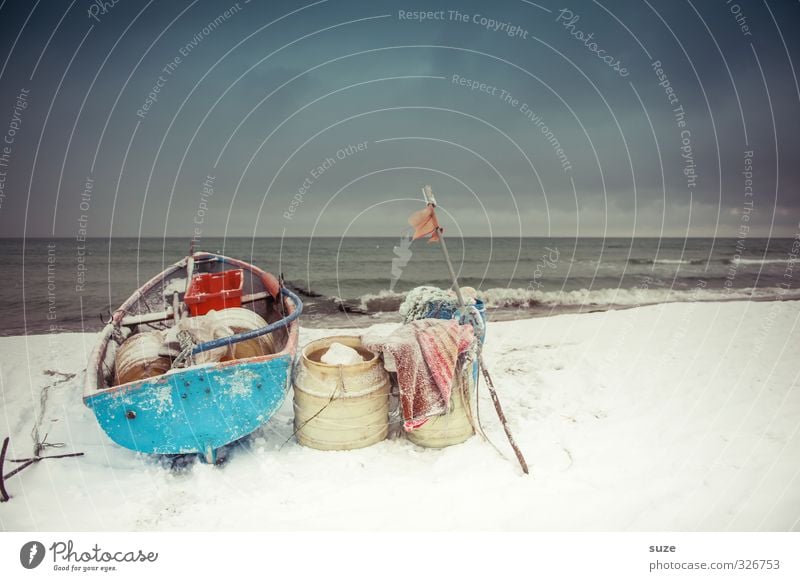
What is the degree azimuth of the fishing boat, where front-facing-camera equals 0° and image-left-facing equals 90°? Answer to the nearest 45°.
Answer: approximately 180°

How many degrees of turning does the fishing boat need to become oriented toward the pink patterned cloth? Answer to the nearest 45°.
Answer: approximately 90° to its right
